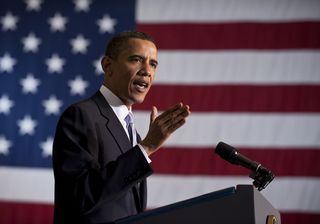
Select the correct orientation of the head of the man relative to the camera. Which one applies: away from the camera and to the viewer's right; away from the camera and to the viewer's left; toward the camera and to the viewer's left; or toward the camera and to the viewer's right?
toward the camera and to the viewer's right

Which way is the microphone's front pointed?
to the viewer's left

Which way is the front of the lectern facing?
to the viewer's right
